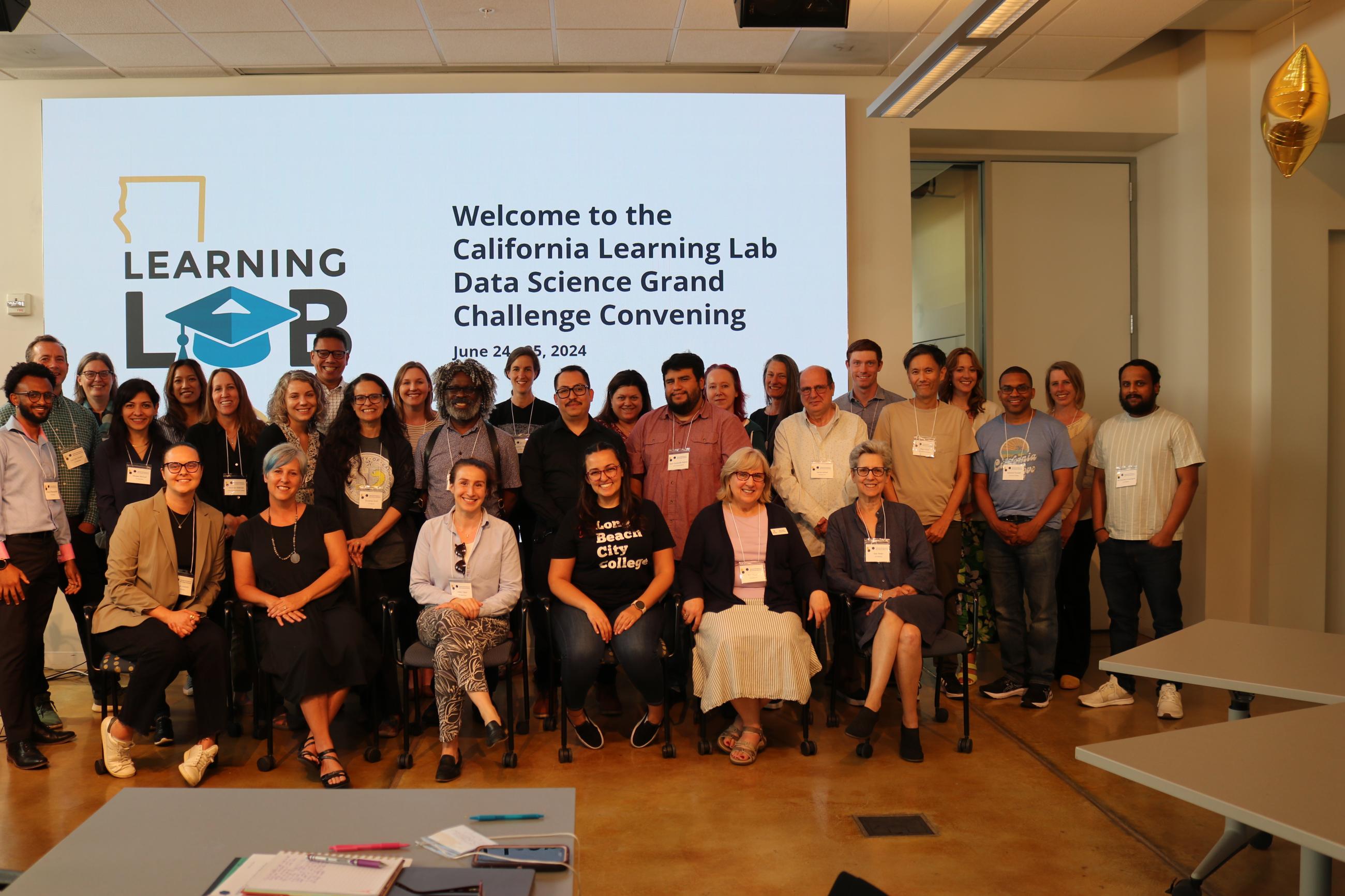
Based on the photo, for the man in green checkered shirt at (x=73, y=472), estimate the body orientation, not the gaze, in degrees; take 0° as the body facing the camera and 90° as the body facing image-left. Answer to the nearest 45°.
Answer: approximately 315°

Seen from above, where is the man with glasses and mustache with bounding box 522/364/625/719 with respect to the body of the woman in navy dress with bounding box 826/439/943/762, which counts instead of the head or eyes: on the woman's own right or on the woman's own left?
on the woman's own right

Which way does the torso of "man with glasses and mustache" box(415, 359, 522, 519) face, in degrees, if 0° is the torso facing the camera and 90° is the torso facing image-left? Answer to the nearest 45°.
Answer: approximately 0°

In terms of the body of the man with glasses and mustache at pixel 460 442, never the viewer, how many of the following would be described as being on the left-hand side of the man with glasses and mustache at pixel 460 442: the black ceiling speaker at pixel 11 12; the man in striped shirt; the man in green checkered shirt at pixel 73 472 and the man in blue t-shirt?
2

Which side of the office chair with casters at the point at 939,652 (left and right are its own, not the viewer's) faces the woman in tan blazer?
right

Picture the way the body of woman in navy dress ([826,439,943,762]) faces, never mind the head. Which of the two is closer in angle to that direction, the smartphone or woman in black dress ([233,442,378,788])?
the smartphone

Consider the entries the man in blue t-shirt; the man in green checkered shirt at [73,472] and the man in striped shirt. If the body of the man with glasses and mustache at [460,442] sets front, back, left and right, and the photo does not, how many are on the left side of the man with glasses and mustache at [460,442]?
2

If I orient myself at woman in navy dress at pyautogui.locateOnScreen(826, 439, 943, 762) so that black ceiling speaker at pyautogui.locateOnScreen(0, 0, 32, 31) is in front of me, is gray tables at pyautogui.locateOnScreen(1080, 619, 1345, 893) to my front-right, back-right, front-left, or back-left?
back-left
